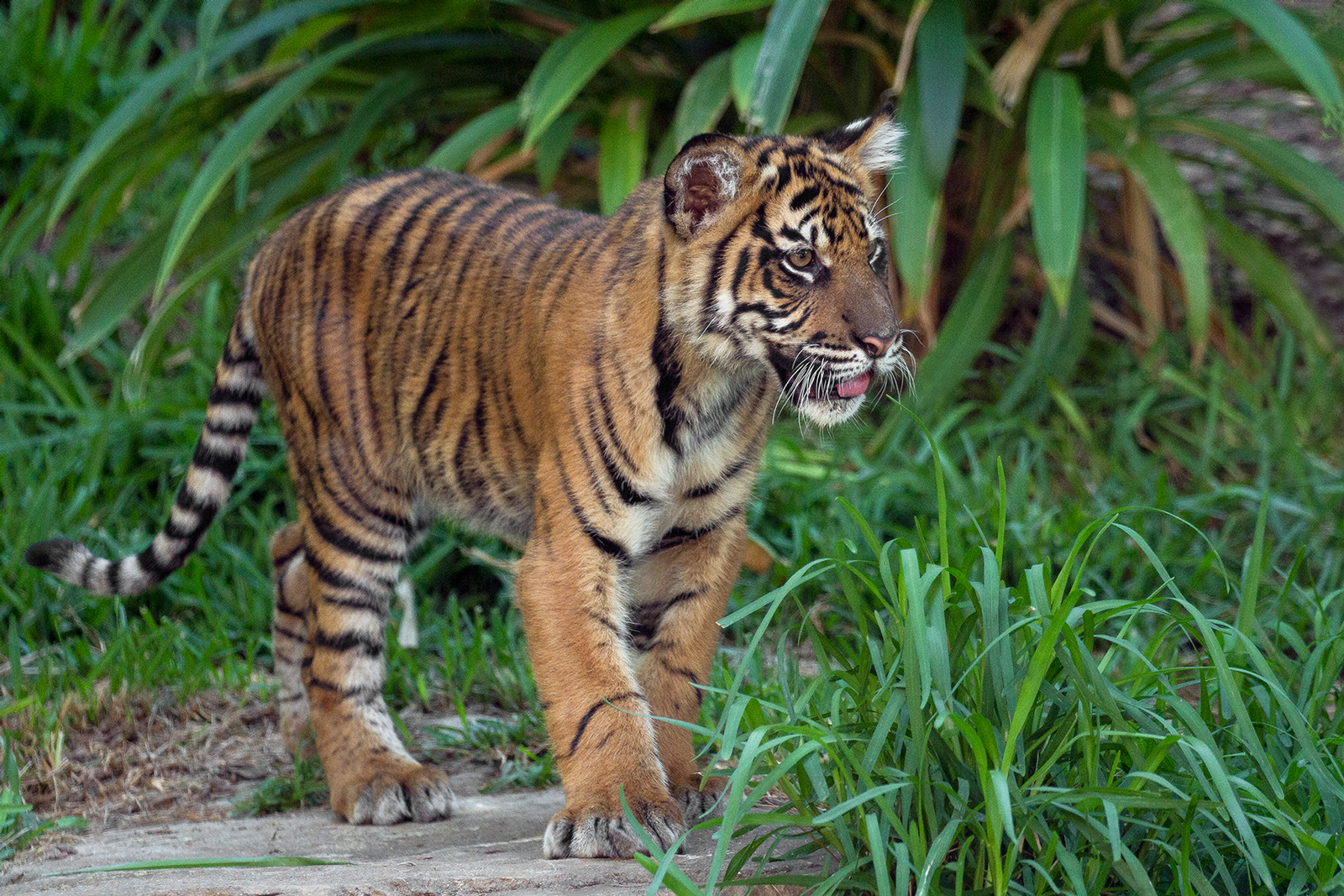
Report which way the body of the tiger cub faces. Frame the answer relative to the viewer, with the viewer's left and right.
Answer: facing the viewer and to the right of the viewer
